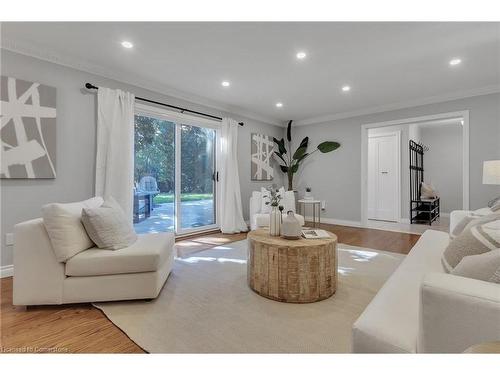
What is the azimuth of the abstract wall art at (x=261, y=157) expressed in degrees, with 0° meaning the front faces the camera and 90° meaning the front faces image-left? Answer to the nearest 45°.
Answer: approximately 315°

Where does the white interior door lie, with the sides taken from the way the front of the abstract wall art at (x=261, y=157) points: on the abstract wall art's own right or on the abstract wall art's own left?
on the abstract wall art's own left

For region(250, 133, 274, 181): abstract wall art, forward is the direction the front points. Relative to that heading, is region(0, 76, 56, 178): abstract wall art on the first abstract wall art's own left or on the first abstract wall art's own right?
on the first abstract wall art's own right

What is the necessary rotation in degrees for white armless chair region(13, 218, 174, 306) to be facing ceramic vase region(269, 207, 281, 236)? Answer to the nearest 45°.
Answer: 0° — it already faces it

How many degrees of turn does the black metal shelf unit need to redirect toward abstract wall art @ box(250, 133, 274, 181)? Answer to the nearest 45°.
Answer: approximately 135° to its right

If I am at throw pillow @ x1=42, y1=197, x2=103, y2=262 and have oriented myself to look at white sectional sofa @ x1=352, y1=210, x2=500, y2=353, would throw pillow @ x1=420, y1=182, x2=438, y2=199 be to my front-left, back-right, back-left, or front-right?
front-left

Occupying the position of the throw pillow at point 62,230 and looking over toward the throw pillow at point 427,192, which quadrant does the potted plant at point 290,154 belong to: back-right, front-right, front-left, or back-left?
front-left

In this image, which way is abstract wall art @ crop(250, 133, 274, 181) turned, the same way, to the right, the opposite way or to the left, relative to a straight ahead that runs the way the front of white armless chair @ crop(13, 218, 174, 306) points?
to the right

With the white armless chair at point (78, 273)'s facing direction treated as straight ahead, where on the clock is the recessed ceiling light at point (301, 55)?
The recessed ceiling light is roughly at 12 o'clock from the white armless chair.

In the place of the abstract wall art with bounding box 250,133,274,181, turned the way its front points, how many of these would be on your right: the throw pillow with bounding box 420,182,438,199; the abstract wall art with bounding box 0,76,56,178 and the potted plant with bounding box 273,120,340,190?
1

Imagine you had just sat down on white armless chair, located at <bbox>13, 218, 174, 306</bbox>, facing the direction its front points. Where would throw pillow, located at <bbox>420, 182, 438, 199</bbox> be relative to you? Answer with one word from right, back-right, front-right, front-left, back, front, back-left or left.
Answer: front

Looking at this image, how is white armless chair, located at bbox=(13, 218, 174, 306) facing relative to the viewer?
to the viewer's right
